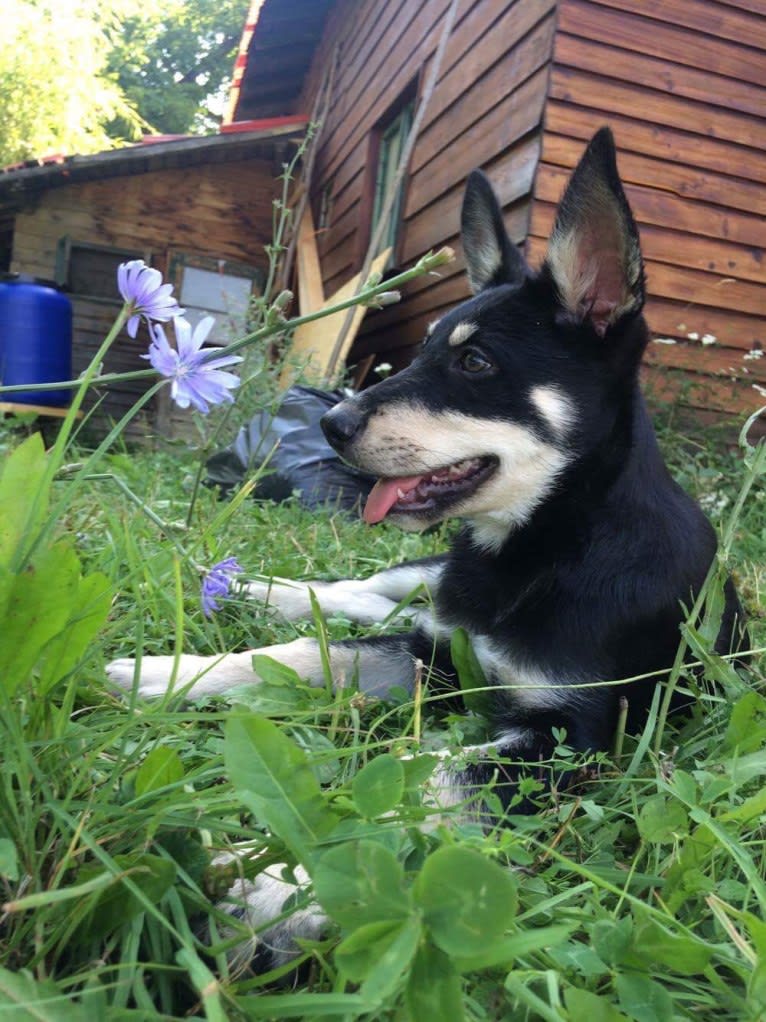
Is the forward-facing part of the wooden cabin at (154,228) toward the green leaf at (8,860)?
yes

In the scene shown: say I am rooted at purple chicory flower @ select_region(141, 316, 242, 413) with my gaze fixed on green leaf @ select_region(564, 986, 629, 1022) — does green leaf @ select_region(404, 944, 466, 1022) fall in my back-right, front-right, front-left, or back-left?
front-right

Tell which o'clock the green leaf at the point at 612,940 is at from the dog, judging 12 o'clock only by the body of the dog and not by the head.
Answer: The green leaf is roughly at 9 o'clock from the dog.

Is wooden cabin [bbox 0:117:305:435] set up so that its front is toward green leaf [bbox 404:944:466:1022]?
yes

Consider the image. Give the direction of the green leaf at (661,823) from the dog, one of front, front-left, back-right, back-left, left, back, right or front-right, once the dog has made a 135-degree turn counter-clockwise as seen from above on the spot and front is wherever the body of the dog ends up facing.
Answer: front-right

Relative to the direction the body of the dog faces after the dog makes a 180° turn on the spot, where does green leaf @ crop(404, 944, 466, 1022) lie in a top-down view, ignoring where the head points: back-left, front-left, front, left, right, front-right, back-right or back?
right

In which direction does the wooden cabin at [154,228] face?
toward the camera

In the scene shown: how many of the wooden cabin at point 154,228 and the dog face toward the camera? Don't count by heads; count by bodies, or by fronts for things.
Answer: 1

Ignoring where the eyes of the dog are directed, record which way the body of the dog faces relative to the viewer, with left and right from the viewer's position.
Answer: facing to the left of the viewer

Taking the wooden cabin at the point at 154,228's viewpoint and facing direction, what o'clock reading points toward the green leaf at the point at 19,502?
The green leaf is roughly at 12 o'clock from the wooden cabin.

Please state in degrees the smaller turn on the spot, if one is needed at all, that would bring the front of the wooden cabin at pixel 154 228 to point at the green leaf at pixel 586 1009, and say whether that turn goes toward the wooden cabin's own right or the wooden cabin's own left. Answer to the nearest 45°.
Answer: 0° — it already faces it

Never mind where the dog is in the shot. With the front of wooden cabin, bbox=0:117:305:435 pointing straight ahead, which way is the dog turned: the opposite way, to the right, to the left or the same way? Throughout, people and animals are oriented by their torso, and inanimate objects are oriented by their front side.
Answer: to the right

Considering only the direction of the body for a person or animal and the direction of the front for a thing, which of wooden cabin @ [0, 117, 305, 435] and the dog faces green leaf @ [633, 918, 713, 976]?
the wooden cabin

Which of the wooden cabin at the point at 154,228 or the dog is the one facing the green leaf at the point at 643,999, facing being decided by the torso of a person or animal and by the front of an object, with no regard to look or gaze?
the wooden cabin

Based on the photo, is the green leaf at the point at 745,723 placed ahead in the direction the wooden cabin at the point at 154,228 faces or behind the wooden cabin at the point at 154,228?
ahead

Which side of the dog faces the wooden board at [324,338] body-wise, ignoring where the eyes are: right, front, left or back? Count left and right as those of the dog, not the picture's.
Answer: right

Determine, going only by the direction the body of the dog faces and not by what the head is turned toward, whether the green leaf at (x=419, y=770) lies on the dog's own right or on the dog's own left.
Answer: on the dog's own left
